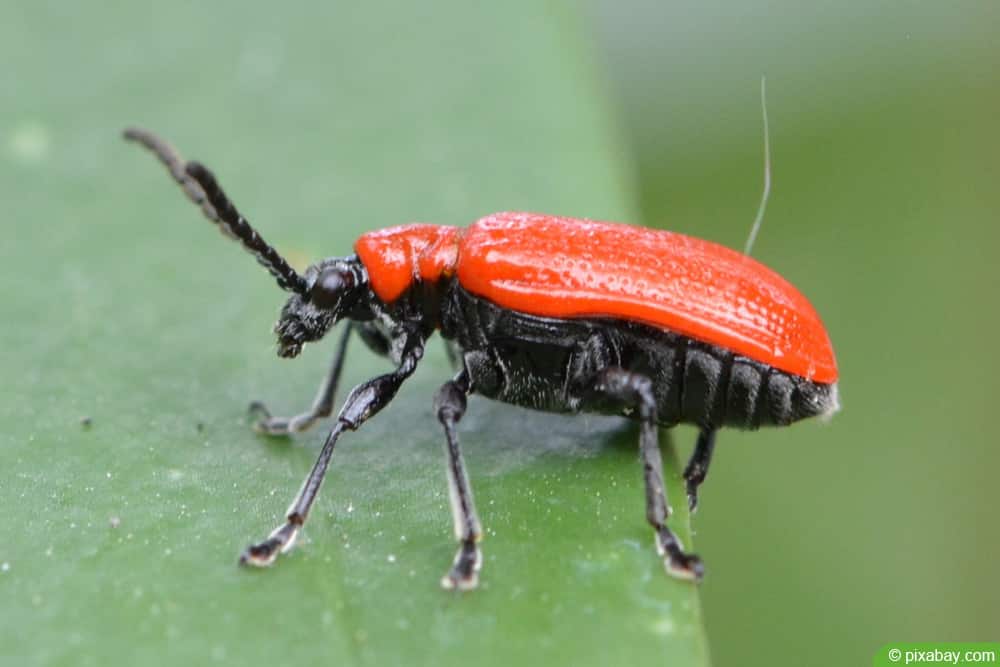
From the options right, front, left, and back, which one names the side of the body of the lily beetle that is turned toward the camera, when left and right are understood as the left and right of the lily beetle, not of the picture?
left
